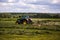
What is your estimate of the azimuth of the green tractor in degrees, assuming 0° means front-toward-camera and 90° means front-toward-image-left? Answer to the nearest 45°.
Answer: approximately 90°
